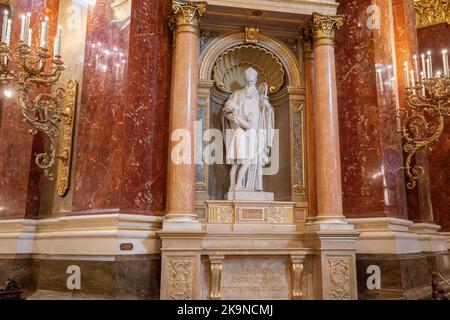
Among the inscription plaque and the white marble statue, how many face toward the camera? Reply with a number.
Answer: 2

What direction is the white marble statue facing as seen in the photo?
toward the camera

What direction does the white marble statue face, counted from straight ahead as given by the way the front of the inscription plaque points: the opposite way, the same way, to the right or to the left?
the same way

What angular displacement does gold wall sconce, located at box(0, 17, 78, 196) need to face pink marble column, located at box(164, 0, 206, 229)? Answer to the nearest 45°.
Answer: approximately 180°

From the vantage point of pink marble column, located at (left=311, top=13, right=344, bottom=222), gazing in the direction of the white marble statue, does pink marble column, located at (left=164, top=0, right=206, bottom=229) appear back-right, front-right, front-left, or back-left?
front-left

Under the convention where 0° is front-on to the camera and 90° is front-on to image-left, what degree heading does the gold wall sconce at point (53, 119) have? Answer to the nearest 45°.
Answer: approximately 45°

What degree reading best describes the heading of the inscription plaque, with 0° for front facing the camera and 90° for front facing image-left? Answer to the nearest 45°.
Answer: approximately 0°

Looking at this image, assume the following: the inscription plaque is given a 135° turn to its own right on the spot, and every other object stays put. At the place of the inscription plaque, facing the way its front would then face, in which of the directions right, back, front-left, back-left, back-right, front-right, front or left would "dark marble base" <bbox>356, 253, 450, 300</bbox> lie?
back-right

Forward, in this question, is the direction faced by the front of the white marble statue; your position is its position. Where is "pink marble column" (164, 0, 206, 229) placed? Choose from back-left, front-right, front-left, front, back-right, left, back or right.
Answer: front-right
